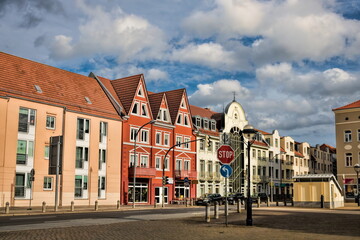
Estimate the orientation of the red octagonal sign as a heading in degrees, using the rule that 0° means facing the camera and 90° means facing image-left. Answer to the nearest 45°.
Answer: approximately 0°

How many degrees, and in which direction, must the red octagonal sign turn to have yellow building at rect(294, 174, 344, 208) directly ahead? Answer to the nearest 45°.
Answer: approximately 180°

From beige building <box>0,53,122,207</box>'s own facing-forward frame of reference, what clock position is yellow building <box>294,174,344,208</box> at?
The yellow building is roughly at 11 o'clock from the beige building.

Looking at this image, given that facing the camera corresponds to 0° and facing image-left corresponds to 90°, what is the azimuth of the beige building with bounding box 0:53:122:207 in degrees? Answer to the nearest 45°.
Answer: approximately 315°

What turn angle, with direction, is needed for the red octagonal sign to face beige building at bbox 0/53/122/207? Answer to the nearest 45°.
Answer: approximately 135° to its right
